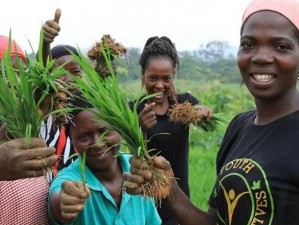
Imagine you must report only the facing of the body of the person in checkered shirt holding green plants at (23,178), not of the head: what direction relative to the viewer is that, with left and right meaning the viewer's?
facing the viewer and to the right of the viewer

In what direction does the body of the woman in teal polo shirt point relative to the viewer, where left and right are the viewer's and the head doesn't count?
facing the viewer

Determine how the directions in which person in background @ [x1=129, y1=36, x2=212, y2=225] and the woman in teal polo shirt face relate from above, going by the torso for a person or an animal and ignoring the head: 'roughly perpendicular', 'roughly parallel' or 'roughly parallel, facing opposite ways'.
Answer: roughly parallel

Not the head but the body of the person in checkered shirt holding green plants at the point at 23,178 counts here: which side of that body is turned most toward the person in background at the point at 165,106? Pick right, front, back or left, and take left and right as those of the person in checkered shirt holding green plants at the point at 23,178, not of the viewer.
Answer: left

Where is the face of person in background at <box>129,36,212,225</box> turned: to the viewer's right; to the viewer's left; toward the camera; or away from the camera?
toward the camera

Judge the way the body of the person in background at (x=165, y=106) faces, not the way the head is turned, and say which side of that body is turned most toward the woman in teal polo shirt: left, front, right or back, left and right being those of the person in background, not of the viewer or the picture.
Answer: front

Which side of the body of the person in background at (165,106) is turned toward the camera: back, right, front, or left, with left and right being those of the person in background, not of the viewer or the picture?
front

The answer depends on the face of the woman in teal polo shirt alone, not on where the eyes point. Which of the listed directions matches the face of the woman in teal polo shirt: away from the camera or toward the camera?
toward the camera

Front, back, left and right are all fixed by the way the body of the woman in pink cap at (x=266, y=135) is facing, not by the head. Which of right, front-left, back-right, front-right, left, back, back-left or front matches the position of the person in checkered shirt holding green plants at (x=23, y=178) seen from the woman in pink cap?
front-right

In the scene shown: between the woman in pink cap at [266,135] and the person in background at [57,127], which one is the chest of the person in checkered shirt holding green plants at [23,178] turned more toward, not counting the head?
the woman in pink cap

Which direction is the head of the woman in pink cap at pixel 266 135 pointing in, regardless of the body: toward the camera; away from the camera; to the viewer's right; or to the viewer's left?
toward the camera

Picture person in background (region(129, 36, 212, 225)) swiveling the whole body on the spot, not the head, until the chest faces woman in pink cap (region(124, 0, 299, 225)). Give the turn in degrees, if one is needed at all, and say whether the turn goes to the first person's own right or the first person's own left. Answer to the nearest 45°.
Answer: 0° — they already face them

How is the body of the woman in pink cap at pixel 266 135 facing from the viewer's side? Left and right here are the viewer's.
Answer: facing the viewer and to the left of the viewer
